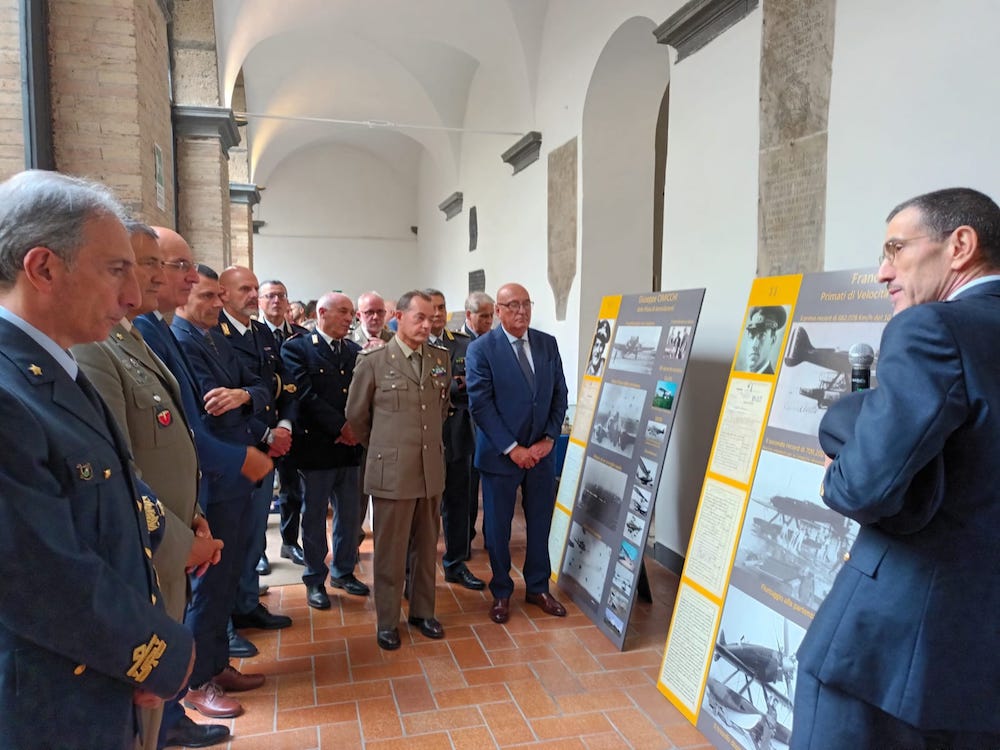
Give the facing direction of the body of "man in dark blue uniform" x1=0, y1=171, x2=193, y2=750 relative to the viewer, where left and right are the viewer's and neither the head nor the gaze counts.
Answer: facing to the right of the viewer

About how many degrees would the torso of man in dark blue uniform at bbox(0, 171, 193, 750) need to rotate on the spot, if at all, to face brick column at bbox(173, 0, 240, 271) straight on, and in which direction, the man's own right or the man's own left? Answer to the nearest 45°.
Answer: approximately 90° to the man's own left

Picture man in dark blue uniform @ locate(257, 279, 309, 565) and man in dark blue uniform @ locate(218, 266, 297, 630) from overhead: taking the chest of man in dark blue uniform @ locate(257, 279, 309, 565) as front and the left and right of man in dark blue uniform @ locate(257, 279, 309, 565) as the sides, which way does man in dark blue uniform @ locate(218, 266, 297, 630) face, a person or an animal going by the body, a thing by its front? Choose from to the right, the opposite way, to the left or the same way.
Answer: the same way

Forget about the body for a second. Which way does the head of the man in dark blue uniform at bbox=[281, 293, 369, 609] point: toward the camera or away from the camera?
toward the camera

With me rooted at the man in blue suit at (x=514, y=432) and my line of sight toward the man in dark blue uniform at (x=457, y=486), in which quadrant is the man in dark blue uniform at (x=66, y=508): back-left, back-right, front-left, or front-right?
back-left

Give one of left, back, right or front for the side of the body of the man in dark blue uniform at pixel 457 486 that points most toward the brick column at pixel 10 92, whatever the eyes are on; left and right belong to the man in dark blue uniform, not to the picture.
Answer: right

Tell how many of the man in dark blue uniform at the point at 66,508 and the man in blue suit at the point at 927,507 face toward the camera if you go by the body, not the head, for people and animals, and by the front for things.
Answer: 0

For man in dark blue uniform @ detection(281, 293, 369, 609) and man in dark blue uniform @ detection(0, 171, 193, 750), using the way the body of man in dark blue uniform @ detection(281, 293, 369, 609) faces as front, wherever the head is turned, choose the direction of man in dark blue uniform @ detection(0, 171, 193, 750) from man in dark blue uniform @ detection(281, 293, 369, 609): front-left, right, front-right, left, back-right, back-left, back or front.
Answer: front-right

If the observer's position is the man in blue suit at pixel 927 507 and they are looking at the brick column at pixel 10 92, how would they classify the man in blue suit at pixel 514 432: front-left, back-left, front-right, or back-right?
front-right

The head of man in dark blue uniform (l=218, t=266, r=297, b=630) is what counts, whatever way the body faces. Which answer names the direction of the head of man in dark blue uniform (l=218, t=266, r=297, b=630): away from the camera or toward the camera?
toward the camera

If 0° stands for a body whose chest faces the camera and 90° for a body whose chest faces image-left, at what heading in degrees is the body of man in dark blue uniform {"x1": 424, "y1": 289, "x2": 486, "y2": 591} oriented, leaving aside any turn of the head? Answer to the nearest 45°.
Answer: approximately 0°

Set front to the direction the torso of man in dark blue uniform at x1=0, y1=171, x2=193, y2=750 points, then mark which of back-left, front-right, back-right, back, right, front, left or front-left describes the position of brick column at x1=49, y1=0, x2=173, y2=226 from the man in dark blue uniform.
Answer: left

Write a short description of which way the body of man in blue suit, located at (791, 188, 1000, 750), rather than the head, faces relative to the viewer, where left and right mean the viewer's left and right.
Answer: facing away from the viewer and to the left of the viewer

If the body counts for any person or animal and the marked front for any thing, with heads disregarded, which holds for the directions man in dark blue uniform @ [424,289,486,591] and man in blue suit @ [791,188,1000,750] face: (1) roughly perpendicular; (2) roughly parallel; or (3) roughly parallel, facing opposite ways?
roughly parallel, facing opposite ways

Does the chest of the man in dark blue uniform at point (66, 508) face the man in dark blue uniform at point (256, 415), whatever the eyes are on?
no

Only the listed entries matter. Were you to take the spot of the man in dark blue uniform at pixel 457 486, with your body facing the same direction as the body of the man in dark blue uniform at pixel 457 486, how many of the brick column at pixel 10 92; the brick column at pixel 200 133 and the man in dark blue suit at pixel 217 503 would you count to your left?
0

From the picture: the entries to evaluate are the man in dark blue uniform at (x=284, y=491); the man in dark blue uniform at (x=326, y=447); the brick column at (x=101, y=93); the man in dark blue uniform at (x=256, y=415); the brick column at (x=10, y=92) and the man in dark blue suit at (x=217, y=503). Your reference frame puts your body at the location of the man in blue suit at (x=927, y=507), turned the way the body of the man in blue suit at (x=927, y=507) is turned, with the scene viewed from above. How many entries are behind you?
0

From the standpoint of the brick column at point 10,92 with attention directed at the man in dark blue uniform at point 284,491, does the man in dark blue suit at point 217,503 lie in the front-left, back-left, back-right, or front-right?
front-right
